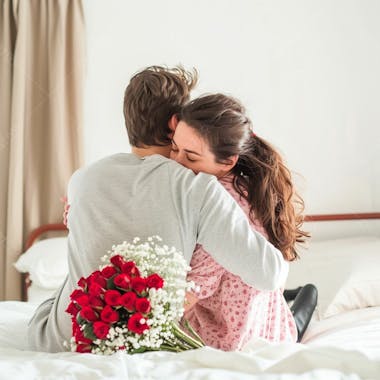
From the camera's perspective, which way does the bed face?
toward the camera

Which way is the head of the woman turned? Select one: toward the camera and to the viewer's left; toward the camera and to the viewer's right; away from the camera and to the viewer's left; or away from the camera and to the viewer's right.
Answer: toward the camera and to the viewer's left

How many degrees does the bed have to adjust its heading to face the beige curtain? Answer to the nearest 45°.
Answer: approximately 135° to its right
